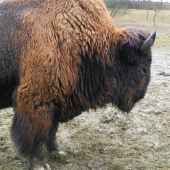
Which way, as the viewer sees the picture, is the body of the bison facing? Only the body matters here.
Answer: to the viewer's right
